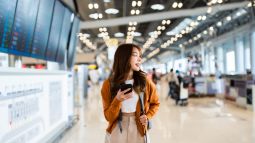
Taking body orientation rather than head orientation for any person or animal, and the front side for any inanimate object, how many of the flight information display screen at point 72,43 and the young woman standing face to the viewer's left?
0

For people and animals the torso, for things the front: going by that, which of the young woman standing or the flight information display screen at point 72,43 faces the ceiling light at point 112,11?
the flight information display screen

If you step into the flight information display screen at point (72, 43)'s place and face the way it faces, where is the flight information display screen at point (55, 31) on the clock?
the flight information display screen at point (55, 31) is roughly at 2 o'clock from the flight information display screen at point (72, 43).

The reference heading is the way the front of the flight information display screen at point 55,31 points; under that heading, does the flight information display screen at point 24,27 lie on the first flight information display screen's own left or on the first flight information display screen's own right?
on the first flight information display screen's own right

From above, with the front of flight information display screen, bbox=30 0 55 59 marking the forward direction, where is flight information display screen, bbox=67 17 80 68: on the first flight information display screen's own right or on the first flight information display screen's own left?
on the first flight information display screen's own left

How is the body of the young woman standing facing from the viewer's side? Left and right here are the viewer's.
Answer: facing the viewer

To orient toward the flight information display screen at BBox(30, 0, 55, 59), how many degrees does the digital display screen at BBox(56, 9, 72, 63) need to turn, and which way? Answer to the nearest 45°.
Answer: approximately 45° to its right

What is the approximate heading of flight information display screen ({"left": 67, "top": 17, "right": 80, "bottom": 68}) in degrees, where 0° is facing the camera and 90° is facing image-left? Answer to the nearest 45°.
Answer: approximately 315°

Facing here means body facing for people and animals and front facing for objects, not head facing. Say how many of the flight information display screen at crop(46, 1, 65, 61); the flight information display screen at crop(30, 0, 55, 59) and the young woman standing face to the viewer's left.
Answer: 0

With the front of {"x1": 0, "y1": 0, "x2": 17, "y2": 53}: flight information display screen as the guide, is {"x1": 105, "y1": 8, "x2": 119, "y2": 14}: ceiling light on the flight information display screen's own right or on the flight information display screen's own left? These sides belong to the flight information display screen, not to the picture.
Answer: on the flight information display screen's own left

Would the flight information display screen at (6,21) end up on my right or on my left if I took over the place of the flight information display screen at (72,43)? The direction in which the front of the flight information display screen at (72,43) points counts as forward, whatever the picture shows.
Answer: on my right

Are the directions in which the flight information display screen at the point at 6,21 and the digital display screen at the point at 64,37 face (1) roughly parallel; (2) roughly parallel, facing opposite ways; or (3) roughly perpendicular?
roughly parallel

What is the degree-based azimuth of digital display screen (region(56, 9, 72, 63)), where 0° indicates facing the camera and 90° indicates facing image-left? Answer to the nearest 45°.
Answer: approximately 315°
